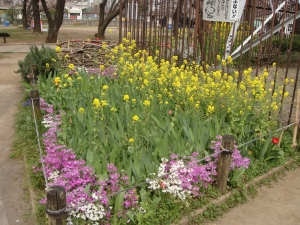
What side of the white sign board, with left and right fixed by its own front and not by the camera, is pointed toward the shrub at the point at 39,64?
right

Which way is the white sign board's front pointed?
toward the camera

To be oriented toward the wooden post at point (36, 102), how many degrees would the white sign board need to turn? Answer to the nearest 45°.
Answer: approximately 45° to its right

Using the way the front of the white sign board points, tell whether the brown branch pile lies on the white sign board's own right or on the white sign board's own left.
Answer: on the white sign board's own right

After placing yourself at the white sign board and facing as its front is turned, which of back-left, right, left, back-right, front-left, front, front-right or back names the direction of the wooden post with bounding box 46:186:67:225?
front

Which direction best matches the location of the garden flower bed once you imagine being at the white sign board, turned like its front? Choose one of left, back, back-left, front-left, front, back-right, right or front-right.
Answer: front

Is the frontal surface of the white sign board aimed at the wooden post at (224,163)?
yes

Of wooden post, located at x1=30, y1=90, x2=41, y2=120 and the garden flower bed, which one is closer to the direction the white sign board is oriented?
the garden flower bed

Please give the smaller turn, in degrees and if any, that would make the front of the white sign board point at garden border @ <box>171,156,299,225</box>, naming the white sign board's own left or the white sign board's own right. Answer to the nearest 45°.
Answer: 0° — it already faces it

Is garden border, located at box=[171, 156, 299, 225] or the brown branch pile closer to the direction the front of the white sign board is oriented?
the garden border
